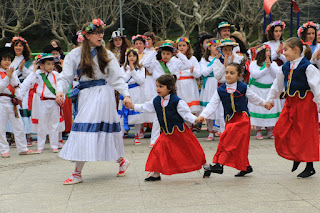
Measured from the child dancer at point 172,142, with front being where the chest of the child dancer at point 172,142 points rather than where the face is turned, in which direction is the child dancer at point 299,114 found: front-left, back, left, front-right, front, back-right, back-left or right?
back-left

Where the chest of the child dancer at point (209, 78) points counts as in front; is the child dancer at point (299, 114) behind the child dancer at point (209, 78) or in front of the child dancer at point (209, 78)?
in front

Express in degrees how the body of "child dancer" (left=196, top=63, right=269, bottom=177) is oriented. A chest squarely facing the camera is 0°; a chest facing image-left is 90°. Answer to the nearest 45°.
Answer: approximately 45°

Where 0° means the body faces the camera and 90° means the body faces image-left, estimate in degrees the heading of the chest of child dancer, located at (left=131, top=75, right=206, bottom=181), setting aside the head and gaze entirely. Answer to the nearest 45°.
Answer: approximately 45°

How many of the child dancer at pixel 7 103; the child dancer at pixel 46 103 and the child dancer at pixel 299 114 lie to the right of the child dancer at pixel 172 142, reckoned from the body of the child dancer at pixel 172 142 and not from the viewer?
2

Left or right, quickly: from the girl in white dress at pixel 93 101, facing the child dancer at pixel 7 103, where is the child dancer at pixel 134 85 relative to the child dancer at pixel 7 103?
right

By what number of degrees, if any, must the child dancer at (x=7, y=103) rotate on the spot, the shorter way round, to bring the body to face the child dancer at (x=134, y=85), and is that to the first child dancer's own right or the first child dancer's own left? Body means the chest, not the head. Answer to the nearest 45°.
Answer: approximately 90° to the first child dancer's own left

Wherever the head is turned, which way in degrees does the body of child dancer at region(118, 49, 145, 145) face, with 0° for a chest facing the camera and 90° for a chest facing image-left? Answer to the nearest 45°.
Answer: approximately 0°

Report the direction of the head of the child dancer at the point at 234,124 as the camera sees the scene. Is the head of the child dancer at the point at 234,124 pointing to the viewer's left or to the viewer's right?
to the viewer's left

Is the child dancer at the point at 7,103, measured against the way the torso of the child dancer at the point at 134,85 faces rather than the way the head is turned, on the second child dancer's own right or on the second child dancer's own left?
on the second child dancer's own right
